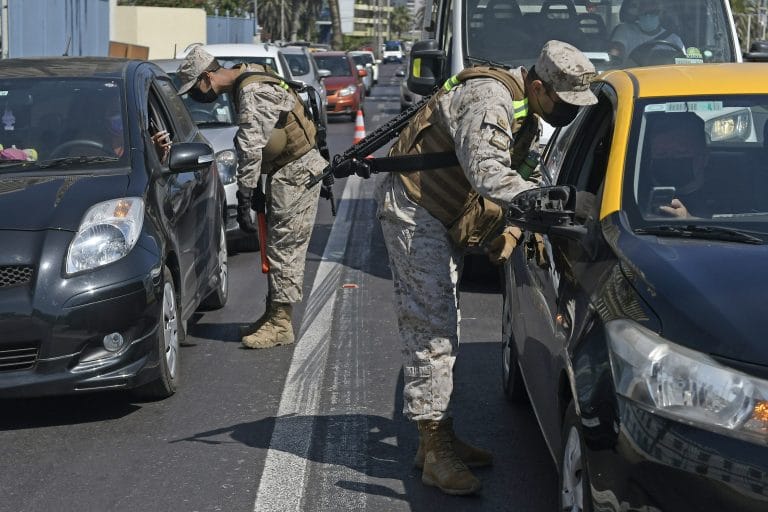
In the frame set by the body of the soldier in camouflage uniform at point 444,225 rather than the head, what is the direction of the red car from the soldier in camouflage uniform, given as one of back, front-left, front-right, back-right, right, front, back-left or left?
left

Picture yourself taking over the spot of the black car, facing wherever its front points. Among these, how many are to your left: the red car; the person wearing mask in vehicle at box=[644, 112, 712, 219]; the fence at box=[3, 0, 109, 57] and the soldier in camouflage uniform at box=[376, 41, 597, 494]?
2

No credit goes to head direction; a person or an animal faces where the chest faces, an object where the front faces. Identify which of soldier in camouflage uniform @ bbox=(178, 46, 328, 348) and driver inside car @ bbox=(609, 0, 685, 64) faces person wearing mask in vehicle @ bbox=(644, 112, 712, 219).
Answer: the driver inside car

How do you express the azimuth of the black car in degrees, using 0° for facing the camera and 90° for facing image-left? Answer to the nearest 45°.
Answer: approximately 45°

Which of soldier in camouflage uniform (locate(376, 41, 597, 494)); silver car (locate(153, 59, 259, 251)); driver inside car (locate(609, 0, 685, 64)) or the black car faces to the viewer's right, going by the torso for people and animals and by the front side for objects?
the soldier in camouflage uniform

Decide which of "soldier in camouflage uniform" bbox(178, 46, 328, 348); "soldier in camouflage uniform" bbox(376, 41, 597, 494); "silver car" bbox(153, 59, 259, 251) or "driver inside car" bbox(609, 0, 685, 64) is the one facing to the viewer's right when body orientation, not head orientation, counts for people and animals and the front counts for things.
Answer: "soldier in camouflage uniform" bbox(376, 41, 597, 494)

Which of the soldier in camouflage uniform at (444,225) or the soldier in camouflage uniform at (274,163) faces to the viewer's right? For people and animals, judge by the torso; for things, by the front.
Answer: the soldier in camouflage uniform at (444,225)

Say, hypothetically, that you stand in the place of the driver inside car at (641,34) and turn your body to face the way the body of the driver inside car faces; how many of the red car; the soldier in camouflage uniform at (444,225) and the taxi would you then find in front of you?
2

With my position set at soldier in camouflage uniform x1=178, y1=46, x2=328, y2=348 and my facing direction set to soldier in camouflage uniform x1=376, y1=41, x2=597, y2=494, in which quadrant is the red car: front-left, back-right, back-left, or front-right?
back-left

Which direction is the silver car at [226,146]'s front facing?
toward the camera

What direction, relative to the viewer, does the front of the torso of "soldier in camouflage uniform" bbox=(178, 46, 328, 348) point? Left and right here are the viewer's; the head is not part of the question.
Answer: facing to the left of the viewer

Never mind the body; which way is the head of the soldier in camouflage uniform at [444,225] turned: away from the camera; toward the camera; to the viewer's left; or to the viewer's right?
to the viewer's right

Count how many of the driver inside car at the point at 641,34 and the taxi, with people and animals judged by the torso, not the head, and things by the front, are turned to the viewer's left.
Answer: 0

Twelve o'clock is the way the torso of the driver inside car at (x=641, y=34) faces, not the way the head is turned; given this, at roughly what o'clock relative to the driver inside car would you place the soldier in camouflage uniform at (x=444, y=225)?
The soldier in camouflage uniform is roughly at 12 o'clock from the driver inside car.

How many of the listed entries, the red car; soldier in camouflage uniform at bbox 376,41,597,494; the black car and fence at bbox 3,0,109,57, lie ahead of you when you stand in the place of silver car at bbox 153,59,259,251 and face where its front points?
2

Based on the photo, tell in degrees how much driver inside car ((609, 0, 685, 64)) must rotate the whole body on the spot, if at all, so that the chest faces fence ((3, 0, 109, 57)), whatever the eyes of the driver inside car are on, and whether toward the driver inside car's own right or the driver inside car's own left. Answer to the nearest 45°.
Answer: approximately 135° to the driver inside car's own right

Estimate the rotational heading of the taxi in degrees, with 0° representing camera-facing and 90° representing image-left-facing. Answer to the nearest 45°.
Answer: approximately 315°
